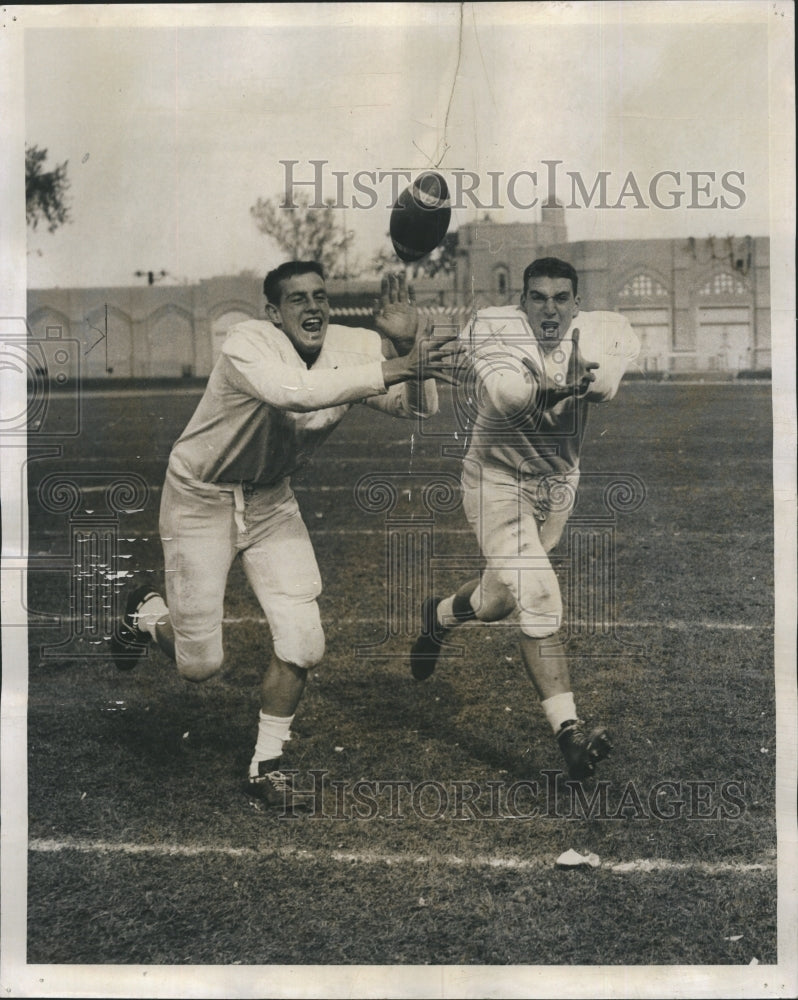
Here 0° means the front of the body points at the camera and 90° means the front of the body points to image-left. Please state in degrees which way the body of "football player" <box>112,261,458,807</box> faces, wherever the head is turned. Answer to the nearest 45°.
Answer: approximately 315°
